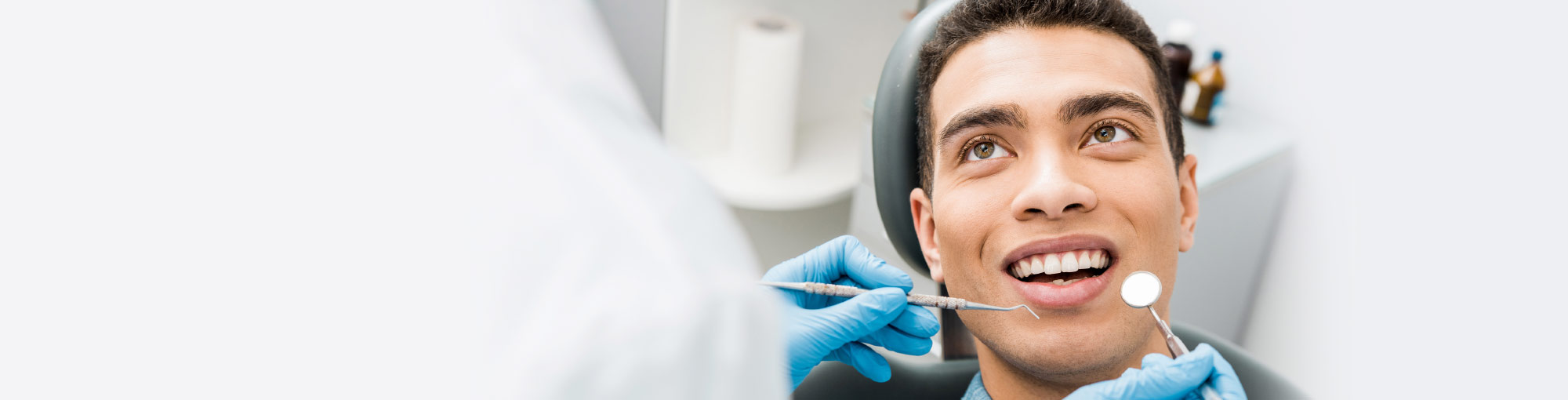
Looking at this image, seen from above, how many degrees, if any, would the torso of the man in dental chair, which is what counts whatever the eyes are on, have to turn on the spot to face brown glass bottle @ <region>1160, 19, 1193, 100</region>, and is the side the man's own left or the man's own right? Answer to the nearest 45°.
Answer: approximately 180°

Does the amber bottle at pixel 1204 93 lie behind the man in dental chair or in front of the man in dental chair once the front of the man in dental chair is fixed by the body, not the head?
behind

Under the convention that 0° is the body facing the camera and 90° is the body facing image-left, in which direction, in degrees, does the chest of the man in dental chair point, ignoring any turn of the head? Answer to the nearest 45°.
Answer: approximately 0°
